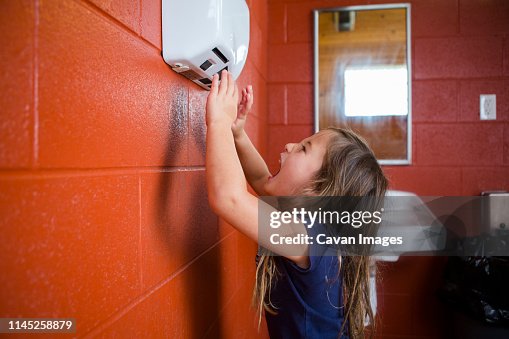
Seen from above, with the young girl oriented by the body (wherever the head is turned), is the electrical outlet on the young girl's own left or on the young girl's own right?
on the young girl's own right

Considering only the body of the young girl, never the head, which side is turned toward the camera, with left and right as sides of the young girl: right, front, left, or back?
left

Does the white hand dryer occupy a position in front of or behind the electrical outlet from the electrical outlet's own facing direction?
in front

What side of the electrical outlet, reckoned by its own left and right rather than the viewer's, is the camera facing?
front

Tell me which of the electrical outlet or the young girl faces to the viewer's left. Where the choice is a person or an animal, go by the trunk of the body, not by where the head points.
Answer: the young girl

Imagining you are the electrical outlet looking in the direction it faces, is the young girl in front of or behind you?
in front

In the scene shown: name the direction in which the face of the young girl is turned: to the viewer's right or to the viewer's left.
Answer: to the viewer's left

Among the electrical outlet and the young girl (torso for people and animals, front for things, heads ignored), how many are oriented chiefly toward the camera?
1
